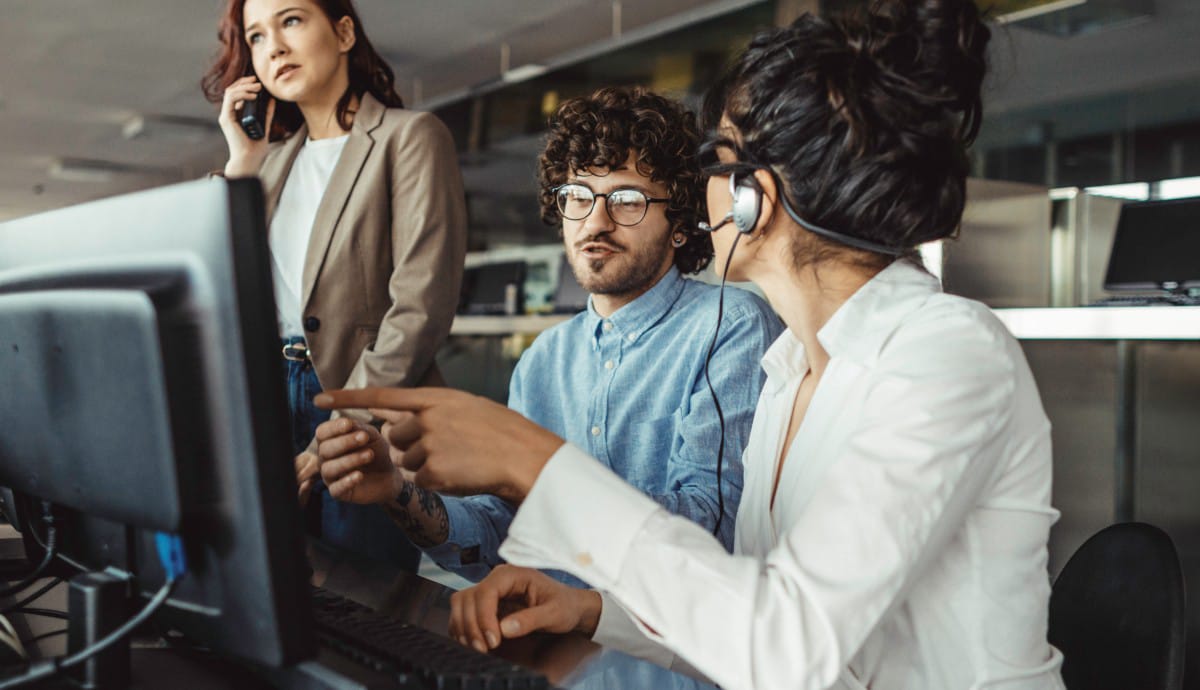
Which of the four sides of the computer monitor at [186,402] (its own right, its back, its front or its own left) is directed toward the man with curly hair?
front

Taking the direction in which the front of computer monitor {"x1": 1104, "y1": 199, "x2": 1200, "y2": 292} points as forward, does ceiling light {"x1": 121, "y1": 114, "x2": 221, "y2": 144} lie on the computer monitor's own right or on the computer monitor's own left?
on the computer monitor's own right

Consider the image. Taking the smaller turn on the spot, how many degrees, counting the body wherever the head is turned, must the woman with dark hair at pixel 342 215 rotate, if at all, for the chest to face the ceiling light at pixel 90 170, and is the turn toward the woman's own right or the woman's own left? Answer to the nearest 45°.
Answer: approximately 135° to the woman's own right

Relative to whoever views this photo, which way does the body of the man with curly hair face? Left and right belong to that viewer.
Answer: facing the viewer and to the left of the viewer

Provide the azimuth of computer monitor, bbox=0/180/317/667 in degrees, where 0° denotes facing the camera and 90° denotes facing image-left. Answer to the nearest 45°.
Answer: approximately 225°

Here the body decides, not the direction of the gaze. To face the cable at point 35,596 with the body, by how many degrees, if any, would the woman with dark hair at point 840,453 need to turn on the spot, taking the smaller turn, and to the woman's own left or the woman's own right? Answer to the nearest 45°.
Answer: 0° — they already face it

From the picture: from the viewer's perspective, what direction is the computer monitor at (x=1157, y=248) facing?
toward the camera

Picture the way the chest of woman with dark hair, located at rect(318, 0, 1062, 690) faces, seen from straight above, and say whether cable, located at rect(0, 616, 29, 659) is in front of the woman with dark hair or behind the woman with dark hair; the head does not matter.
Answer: in front

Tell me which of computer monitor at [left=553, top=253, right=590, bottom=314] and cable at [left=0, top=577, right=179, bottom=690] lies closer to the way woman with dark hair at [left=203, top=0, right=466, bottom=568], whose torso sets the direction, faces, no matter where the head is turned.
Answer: the cable

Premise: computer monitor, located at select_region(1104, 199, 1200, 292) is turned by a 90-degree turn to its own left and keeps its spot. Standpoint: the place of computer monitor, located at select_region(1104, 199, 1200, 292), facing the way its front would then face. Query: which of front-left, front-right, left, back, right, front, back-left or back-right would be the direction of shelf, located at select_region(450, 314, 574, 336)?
back

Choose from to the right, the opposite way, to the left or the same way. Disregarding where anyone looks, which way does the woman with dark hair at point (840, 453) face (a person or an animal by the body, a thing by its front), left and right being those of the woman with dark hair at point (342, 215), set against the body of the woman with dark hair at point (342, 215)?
to the right

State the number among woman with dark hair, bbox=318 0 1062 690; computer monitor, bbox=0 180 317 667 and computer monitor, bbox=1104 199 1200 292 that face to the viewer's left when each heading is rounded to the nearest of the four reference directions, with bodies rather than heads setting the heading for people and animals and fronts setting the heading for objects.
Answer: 1

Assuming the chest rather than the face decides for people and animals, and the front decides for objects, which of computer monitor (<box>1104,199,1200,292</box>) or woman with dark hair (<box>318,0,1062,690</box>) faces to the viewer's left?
the woman with dark hair

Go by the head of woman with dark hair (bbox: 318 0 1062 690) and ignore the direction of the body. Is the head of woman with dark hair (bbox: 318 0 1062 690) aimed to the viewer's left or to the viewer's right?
to the viewer's left

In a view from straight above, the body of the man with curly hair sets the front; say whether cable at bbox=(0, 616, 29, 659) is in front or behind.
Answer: in front

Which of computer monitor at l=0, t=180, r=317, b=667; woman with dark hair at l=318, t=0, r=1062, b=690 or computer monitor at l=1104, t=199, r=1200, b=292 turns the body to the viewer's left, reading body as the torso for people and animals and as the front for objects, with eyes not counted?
the woman with dark hair

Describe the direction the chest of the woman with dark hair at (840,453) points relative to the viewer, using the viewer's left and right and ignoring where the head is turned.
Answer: facing to the left of the viewer

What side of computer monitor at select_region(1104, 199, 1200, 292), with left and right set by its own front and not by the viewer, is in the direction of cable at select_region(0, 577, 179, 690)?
front
